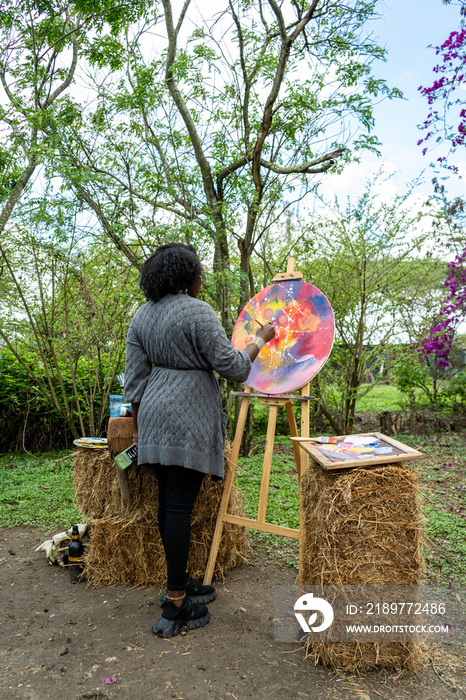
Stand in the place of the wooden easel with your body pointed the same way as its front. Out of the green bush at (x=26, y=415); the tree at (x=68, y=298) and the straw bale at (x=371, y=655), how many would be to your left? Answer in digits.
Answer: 1

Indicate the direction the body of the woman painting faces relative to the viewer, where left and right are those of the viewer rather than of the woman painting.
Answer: facing away from the viewer and to the right of the viewer

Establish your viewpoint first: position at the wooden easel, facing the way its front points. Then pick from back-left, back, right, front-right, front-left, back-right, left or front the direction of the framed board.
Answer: left

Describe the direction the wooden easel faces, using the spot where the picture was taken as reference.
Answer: facing the viewer and to the left of the viewer

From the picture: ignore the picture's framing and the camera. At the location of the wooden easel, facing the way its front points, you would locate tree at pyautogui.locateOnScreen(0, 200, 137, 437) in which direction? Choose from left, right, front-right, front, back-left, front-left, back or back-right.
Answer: right

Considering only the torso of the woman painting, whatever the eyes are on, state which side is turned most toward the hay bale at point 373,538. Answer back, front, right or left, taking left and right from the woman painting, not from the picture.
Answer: right

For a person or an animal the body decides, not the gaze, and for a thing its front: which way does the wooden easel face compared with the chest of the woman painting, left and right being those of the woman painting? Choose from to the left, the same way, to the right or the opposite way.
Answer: the opposite way

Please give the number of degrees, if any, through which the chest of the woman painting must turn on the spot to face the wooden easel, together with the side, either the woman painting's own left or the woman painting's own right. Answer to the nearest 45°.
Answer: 0° — they already face it

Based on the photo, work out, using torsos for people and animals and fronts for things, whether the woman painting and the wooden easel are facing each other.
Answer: yes

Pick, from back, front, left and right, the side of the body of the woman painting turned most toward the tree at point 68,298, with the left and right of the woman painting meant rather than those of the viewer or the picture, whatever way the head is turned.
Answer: left
